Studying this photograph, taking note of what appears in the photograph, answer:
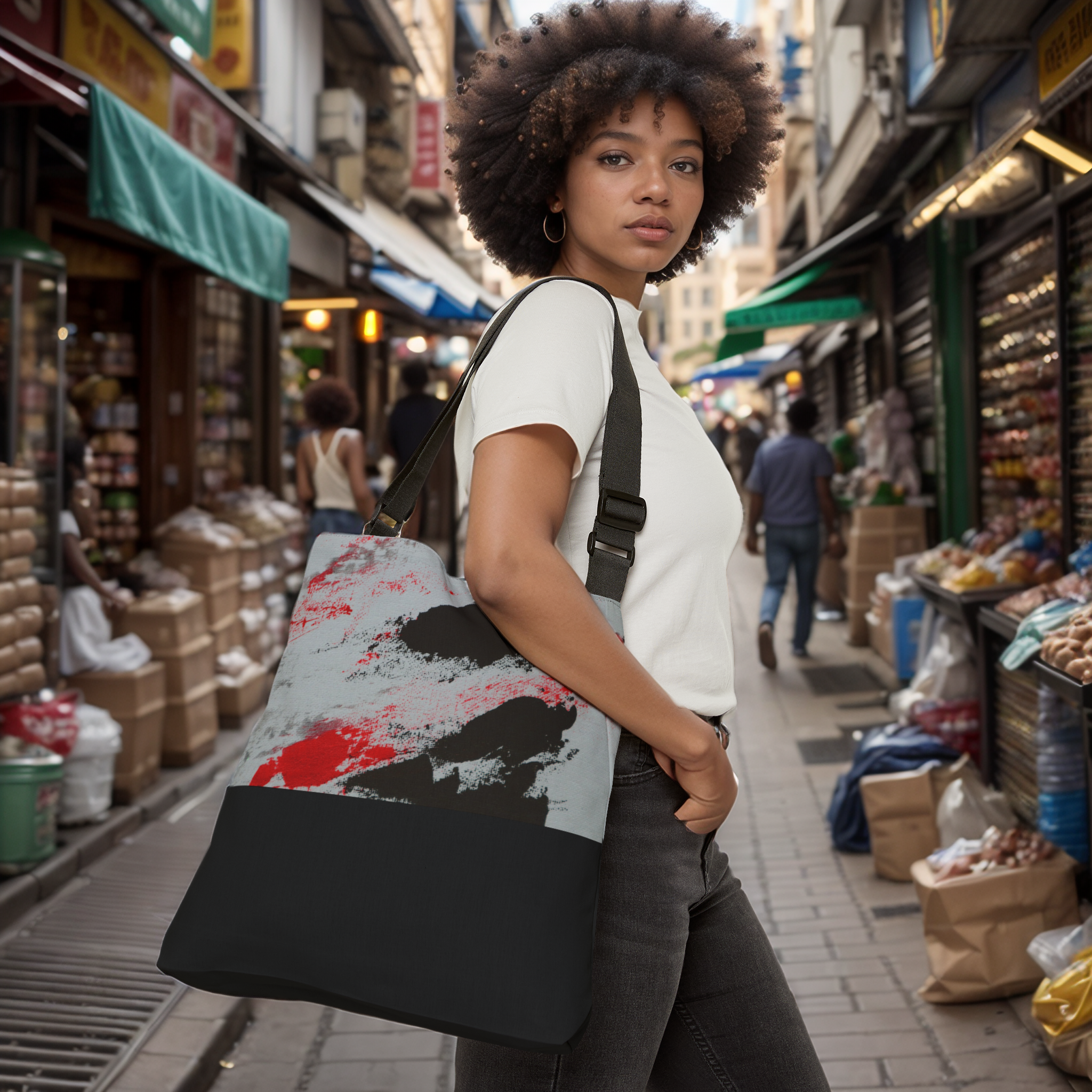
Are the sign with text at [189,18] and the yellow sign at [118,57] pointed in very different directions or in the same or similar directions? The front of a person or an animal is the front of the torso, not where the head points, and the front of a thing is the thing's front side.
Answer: same or similar directions

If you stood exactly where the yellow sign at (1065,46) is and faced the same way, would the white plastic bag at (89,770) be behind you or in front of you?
in front

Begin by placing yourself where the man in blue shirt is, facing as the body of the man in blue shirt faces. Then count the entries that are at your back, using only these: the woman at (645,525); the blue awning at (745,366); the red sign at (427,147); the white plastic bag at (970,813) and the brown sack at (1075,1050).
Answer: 3

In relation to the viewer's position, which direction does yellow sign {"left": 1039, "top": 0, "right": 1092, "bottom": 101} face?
facing the viewer and to the left of the viewer

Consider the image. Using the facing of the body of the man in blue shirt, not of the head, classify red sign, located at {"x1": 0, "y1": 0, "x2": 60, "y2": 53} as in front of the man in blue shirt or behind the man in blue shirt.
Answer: behind

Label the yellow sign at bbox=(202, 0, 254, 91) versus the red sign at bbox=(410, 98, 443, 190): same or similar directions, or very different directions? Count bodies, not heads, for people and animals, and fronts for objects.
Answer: same or similar directions

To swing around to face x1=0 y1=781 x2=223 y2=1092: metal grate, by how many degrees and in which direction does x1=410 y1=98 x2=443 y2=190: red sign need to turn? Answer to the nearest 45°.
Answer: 0° — it already faces it

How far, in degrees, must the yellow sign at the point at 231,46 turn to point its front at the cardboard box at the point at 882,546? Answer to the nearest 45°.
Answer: approximately 90° to its left

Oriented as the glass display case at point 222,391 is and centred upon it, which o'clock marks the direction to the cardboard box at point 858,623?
The cardboard box is roughly at 11 o'clock from the glass display case.

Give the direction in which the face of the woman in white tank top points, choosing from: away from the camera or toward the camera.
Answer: away from the camera

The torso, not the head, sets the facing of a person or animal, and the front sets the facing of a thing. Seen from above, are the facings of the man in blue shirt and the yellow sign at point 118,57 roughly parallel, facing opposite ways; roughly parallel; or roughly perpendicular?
roughly perpendicular

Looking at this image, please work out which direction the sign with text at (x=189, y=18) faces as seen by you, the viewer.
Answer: facing the viewer and to the right of the viewer

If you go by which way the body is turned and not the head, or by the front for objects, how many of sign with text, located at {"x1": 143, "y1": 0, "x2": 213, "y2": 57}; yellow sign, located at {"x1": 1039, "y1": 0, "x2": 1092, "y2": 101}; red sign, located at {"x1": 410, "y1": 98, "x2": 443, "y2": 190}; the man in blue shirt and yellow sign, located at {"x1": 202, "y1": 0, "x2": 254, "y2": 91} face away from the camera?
1

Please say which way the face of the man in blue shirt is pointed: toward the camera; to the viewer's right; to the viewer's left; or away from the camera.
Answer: away from the camera

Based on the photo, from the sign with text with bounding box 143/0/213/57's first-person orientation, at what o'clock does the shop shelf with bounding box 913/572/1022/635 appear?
The shop shelf is roughly at 12 o'clock from the sign with text.

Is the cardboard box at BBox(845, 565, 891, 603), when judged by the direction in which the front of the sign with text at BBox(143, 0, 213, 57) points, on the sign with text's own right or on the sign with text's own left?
on the sign with text's own left

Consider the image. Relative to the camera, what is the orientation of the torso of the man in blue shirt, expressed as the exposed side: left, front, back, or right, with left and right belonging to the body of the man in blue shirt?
back
